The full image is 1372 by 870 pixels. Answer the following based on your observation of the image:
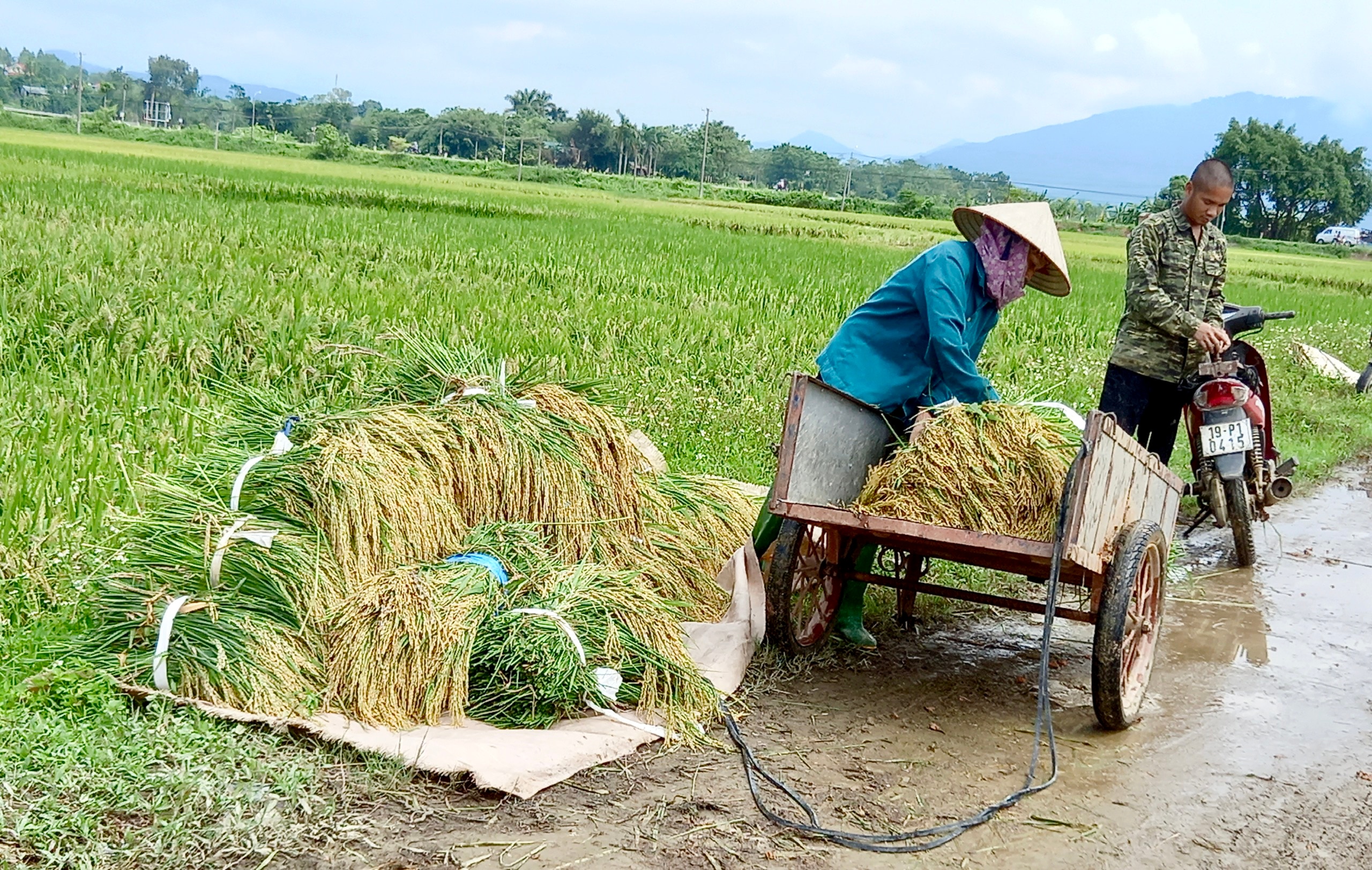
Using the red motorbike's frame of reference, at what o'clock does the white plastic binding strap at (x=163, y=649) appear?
The white plastic binding strap is roughly at 7 o'clock from the red motorbike.

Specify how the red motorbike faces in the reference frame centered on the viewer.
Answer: facing away from the viewer

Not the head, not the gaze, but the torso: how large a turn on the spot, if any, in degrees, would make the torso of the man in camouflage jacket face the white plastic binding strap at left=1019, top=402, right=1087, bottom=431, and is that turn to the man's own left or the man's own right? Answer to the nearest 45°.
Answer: approximately 45° to the man's own right

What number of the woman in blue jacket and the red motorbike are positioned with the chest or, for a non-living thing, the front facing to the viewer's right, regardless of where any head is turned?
1

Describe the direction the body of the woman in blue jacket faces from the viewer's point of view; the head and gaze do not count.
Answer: to the viewer's right

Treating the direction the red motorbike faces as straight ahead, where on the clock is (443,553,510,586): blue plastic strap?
The blue plastic strap is roughly at 7 o'clock from the red motorbike.

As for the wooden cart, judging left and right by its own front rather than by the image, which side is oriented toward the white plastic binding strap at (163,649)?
back

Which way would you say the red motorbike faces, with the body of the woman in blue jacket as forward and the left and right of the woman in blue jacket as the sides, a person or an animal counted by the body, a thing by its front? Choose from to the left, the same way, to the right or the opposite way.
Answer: to the left

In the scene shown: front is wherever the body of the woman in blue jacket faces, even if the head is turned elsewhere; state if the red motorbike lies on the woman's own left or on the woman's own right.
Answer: on the woman's own left

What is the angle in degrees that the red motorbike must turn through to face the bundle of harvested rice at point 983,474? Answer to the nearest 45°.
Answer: approximately 180°
